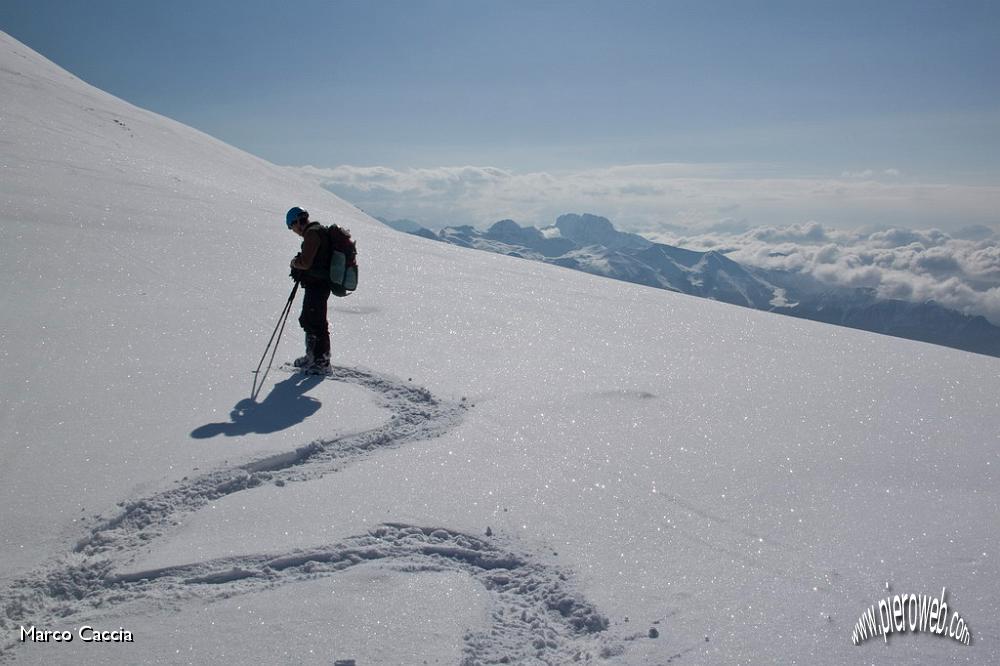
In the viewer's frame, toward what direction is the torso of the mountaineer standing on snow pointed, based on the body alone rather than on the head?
to the viewer's left
